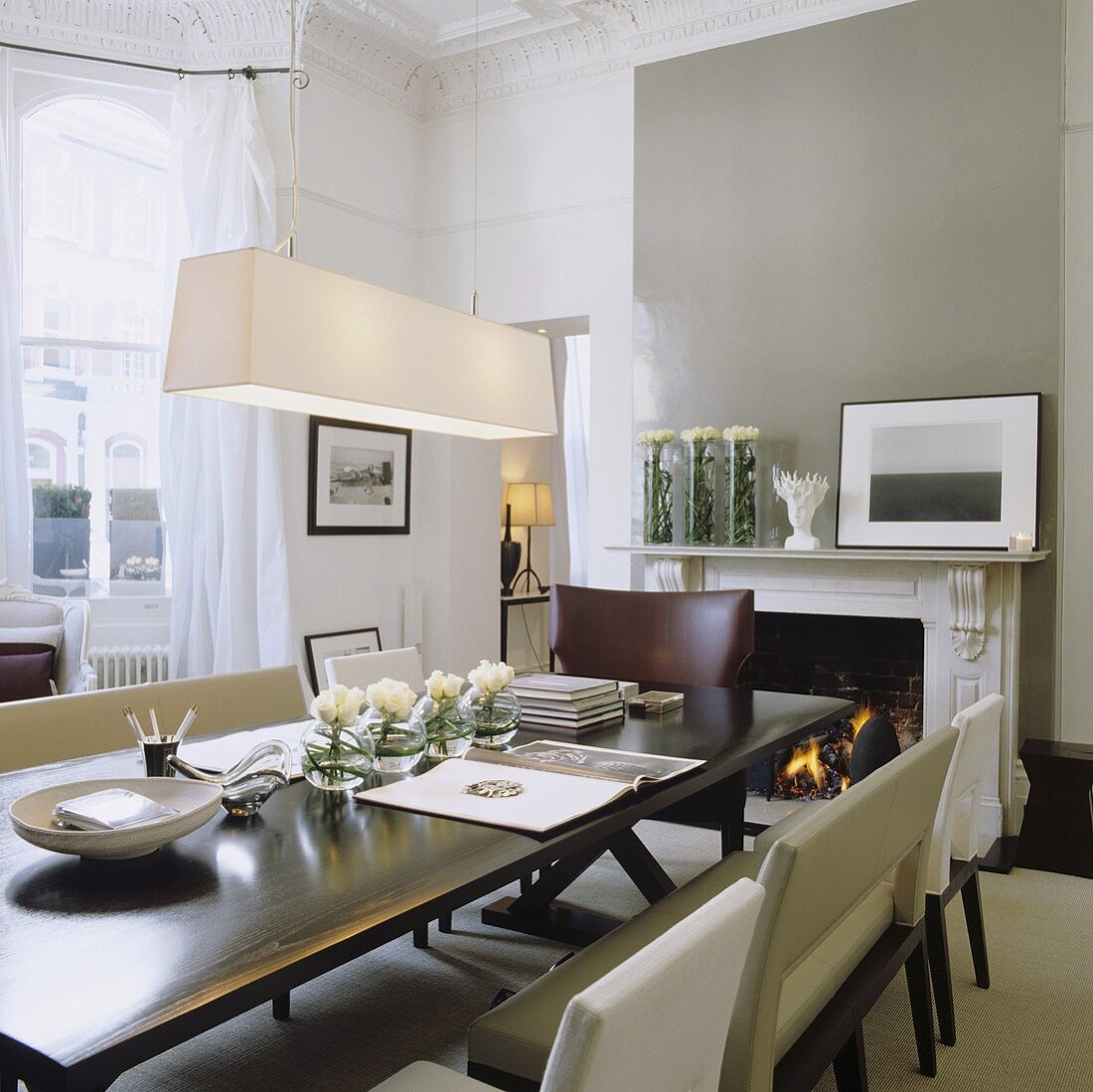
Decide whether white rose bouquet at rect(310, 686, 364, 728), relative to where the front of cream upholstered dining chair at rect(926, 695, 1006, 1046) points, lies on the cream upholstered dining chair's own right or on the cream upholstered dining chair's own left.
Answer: on the cream upholstered dining chair's own left

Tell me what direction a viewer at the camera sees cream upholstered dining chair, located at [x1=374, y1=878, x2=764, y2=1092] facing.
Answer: facing away from the viewer and to the left of the viewer

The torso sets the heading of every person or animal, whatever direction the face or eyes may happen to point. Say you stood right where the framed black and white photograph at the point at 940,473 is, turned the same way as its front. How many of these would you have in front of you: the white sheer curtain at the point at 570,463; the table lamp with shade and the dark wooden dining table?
1

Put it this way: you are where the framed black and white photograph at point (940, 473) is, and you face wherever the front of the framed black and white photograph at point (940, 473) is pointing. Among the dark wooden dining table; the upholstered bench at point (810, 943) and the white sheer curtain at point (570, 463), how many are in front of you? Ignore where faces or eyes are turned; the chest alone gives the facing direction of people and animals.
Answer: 2

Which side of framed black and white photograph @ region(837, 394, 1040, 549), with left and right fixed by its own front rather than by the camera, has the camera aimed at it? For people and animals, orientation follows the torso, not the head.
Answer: front

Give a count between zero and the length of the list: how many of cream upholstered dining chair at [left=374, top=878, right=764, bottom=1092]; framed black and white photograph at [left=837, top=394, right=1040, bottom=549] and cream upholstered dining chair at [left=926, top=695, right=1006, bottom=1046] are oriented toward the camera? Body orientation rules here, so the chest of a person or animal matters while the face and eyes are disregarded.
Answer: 1

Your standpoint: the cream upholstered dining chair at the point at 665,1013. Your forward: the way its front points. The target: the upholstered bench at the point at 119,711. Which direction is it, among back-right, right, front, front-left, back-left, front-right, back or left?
front

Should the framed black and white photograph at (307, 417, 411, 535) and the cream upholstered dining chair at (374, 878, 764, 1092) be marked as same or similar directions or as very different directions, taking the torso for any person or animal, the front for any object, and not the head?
very different directions

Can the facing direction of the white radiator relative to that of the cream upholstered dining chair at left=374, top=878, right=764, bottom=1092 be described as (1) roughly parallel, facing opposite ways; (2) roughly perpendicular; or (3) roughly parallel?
roughly parallel, facing opposite ways

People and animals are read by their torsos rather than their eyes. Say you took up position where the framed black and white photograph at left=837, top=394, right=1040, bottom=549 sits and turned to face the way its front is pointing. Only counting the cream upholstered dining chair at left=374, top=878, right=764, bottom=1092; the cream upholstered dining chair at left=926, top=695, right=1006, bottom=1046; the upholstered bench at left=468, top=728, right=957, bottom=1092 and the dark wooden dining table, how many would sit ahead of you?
4

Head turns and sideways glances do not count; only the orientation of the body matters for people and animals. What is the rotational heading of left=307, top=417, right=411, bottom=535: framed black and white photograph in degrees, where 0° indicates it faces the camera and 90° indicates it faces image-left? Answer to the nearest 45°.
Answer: approximately 315°

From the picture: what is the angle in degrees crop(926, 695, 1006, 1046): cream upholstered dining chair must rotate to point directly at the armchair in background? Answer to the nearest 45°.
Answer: approximately 45° to its left

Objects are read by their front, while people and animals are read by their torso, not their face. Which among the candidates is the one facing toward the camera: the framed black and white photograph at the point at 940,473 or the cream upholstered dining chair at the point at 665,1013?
the framed black and white photograph

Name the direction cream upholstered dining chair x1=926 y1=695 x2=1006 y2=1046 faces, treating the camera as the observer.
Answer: facing away from the viewer and to the left of the viewer

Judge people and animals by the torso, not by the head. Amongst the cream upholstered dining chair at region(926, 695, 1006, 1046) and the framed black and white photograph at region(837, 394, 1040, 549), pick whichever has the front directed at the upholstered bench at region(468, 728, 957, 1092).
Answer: the framed black and white photograph
